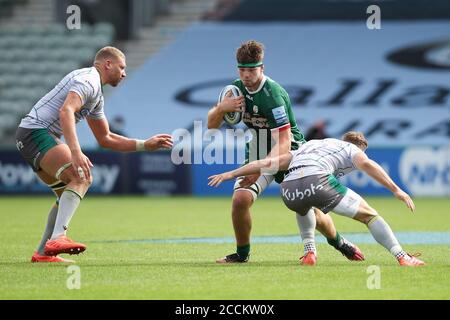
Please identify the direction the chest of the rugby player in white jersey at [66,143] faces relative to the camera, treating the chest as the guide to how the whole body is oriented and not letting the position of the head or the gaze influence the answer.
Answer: to the viewer's right

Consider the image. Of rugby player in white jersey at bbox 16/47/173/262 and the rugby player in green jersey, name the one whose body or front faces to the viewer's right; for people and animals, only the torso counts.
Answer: the rugby player in white jersey

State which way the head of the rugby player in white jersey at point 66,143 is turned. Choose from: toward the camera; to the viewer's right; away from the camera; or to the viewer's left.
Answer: to the viewer's right

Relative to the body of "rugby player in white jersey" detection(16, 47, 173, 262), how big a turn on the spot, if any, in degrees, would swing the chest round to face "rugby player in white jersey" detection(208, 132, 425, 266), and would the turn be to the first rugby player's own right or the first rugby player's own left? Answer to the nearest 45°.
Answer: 0° — they already face them

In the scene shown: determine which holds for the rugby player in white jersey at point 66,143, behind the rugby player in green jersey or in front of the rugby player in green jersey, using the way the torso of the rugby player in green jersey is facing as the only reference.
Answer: in front

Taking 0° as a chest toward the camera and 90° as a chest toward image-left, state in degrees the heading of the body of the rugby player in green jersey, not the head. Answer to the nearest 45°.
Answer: approximately 45°

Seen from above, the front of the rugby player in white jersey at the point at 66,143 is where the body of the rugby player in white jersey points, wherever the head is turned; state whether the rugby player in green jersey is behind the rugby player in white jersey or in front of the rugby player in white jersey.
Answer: in front

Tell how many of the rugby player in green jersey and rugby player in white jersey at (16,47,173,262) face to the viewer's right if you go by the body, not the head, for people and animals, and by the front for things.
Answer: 1
